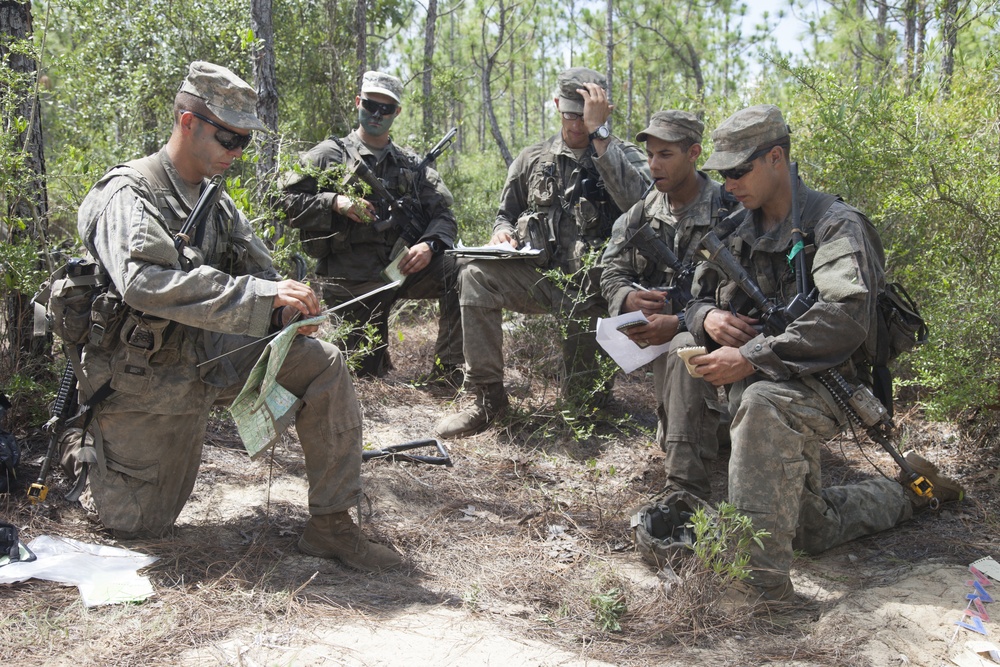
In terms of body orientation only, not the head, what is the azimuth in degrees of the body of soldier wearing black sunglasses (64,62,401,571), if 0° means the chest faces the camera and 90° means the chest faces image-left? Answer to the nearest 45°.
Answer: approximately 315°

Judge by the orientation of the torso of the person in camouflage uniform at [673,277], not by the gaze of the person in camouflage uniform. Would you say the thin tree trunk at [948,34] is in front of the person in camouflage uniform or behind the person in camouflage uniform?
behind

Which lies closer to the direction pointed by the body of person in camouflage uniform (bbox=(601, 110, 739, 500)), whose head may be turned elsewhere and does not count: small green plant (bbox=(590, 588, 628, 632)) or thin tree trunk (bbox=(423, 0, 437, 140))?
the small green plant

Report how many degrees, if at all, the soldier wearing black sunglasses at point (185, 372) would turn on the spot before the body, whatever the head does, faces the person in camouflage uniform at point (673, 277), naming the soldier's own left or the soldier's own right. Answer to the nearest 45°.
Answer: approximately 45° to the soldier's own left

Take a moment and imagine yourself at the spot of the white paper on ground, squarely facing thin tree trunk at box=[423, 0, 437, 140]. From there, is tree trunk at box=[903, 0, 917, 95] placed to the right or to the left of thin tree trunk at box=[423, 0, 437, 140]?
right

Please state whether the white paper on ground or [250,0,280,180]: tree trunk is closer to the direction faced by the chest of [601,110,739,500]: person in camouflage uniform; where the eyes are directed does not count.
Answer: the white paper on ground

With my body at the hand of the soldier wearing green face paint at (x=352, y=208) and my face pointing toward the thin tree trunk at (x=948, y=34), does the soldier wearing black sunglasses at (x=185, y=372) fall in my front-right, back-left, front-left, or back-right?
back-right

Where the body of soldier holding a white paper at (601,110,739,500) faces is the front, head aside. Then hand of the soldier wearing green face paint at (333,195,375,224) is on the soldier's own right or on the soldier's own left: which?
on the soldier's own right

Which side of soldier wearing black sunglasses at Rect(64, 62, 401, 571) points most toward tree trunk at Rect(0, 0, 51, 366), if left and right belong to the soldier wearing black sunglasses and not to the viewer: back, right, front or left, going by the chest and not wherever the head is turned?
back
